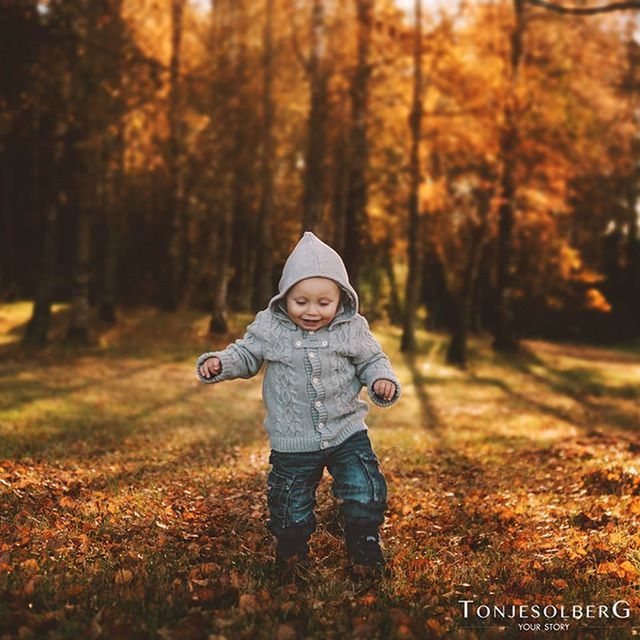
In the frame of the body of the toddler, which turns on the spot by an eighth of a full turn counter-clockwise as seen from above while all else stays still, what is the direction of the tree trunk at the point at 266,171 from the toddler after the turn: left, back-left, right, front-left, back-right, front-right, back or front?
back-left

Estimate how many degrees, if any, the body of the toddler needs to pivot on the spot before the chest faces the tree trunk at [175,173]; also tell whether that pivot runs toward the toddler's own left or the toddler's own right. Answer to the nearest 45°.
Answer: approximately 180°

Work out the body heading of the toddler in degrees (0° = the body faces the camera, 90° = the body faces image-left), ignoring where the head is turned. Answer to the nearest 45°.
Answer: approximately 0°

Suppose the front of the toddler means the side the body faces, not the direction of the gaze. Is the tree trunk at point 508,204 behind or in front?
behind

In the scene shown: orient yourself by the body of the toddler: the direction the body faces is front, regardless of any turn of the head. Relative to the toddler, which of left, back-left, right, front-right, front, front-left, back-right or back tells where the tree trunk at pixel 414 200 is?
back

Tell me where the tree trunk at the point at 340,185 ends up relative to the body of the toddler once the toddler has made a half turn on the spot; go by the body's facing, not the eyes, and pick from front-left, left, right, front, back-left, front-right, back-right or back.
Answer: front

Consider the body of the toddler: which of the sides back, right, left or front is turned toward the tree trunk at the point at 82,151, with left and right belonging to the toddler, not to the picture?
back

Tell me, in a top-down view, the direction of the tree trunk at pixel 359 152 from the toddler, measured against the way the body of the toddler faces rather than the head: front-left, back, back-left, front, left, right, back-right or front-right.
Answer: back

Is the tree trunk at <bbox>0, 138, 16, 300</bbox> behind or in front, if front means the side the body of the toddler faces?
behind

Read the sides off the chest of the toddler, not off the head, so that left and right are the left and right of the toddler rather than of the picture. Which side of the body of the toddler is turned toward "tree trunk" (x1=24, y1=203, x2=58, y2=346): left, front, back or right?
back

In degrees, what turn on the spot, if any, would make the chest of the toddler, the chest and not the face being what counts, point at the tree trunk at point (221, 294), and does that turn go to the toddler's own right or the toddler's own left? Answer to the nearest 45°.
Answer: approximately 180°
